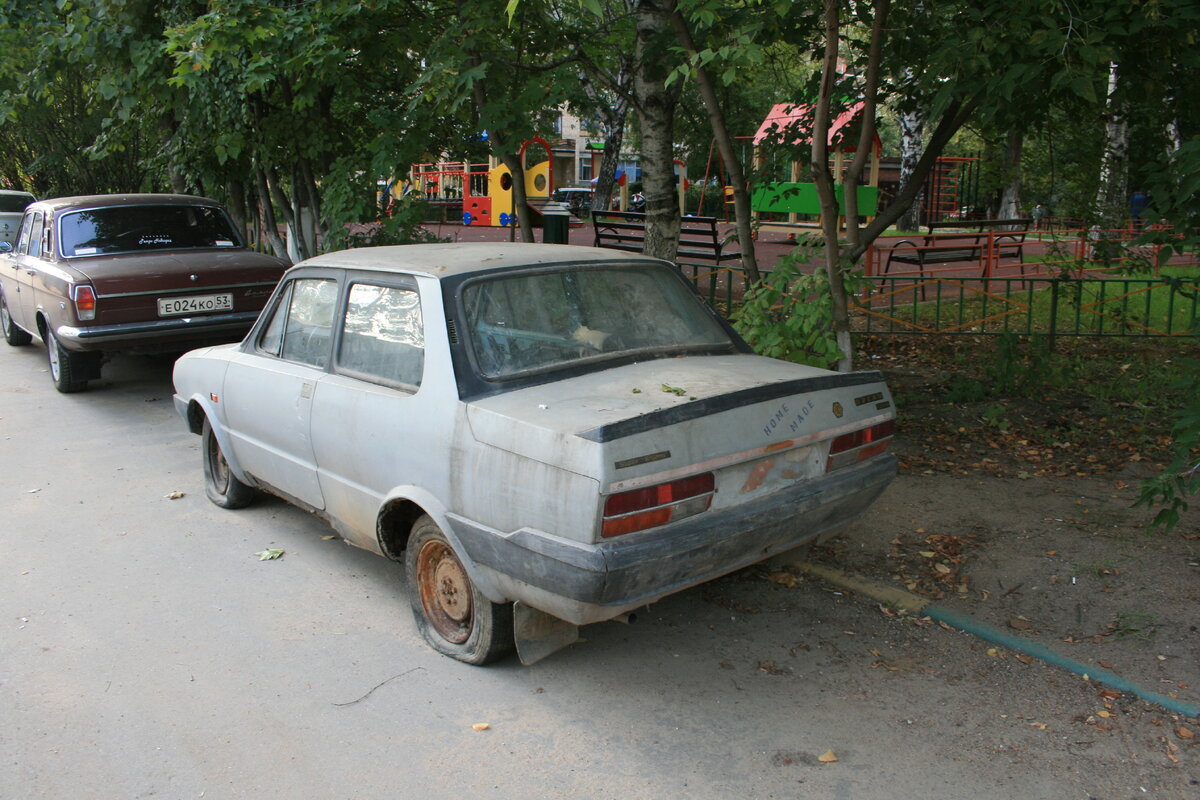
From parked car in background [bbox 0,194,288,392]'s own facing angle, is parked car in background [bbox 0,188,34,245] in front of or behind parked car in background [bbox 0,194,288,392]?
in front

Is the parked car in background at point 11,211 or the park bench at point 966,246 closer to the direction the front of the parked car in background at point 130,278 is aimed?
the parked car in background

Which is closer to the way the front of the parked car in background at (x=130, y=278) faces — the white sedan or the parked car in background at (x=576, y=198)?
the parked car in background

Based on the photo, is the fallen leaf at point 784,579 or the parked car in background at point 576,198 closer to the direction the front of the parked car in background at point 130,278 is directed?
the parked car in background

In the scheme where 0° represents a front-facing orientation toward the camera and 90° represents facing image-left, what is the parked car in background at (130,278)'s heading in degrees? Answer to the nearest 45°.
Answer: approximately 135°

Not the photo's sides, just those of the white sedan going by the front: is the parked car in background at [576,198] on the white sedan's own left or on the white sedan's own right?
on the white sedan's own right

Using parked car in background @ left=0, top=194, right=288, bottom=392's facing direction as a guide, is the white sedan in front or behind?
behind

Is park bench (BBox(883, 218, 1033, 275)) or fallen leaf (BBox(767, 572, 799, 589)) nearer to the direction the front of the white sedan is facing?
the park bench

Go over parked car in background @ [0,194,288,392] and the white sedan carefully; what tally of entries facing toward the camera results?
0

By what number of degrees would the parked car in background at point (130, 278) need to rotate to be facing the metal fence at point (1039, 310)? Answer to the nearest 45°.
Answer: approximately 135° to its right

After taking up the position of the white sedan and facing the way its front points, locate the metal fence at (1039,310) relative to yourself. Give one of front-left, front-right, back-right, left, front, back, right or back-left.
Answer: right

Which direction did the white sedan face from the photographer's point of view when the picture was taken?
facing away from the viewer and to the left of the viewer
